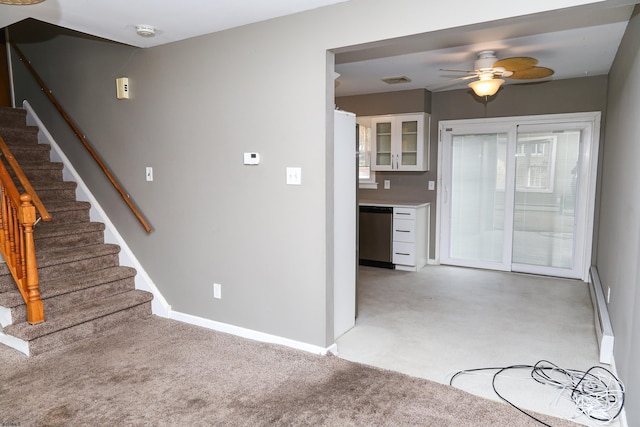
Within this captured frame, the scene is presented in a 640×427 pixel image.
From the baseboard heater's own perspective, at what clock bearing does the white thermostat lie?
The white thermostat is roughly at 11 o'clock from the baseboard heater.

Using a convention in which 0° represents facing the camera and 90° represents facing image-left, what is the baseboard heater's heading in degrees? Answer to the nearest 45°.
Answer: approximately 90°

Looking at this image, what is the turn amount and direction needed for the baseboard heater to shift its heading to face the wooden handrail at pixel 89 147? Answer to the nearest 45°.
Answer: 0° — it already faces it

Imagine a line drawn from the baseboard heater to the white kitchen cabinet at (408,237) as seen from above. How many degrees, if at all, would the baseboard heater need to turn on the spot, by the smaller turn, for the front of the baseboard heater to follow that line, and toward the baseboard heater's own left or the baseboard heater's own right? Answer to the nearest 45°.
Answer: approximately 45° to the baseboard heater's own right

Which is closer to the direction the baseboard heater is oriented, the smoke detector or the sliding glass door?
the smoke detector

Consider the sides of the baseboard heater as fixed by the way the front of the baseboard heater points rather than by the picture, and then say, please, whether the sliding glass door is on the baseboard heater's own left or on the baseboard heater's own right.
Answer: on the baseboard heater's own right

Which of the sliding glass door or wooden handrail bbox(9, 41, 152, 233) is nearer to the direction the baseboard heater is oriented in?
the wooden handrail
